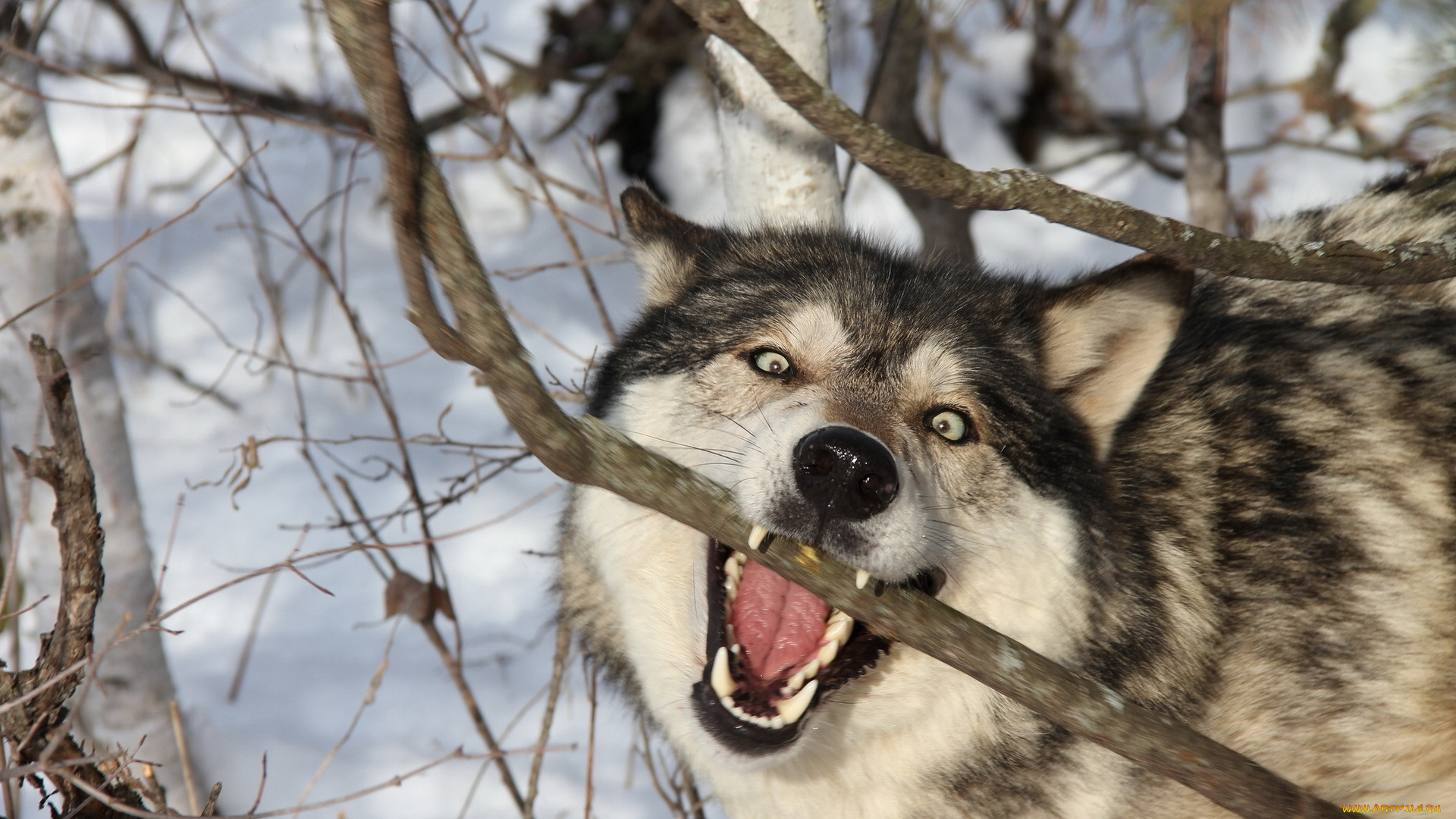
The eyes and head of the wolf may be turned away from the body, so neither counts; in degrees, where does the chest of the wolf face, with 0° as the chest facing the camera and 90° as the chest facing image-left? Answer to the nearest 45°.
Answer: approximately 45°

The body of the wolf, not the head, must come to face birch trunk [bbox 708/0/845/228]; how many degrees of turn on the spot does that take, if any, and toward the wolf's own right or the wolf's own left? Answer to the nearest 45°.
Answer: approximately 135° to the wolf's own right

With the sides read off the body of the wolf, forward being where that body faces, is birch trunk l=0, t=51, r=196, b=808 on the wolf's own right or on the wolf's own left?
on the wolf's own right

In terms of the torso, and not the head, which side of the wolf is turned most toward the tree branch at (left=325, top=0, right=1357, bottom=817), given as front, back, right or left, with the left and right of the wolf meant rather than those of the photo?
front
